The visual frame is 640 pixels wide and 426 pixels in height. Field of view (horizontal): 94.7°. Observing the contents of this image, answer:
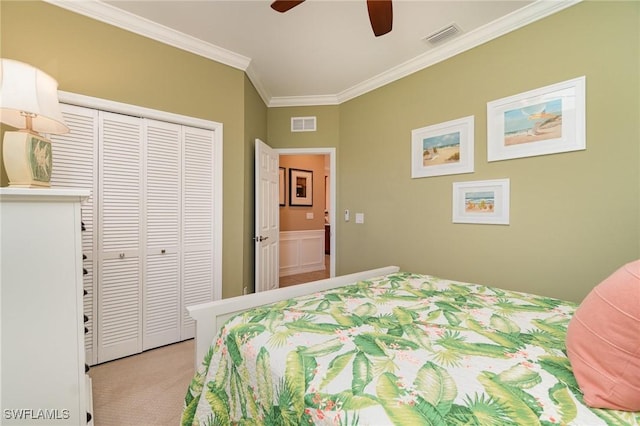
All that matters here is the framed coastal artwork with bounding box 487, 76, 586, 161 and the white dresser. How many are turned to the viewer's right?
1

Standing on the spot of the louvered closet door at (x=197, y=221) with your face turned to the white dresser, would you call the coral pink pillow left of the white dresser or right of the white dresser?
left

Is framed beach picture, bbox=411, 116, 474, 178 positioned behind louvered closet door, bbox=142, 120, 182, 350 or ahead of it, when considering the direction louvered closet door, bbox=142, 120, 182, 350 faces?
ahead

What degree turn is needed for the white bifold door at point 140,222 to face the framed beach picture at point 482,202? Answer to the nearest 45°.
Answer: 0° — it already faces it

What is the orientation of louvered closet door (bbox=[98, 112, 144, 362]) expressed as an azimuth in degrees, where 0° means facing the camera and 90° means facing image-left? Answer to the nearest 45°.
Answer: approximately 315°

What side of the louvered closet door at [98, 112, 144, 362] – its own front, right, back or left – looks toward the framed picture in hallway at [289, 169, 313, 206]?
left

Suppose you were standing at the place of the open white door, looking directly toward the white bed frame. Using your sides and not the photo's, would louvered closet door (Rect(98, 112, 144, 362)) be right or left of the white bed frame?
right

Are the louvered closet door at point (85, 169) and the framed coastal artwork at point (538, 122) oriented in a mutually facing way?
yes

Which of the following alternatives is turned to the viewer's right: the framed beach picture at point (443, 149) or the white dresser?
the white dresser

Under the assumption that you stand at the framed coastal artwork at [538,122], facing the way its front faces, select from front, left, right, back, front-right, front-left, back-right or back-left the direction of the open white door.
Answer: front-right

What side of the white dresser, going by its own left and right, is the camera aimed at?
right

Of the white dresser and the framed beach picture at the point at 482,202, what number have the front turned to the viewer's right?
1

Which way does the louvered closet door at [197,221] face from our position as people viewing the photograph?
facing the viewer and to the right of the viewer
